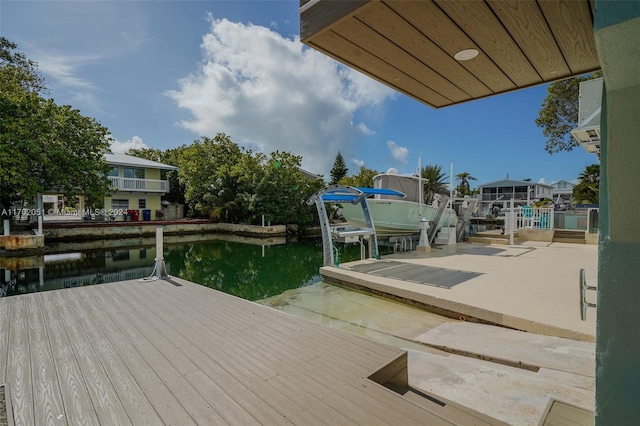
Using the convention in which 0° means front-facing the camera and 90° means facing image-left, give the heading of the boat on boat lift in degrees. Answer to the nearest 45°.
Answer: approximately 90°

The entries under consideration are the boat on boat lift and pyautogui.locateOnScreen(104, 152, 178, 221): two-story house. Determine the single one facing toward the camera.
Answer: the two-story house

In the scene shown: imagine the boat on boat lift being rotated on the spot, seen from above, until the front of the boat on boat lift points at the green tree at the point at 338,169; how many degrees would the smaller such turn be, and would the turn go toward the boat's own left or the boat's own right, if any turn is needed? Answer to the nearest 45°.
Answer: approximately 90° to the boat's own right

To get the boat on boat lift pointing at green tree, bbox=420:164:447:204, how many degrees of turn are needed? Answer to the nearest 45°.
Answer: approximately 90° to its right

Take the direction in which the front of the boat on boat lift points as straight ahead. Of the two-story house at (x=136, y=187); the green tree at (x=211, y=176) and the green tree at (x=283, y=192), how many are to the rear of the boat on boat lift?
0

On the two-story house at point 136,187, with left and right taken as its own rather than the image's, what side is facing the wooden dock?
front

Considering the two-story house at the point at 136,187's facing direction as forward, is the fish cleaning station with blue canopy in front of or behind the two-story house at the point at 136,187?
in front

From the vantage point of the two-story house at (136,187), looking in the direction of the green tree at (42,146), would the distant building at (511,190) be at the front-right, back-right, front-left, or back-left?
back-left

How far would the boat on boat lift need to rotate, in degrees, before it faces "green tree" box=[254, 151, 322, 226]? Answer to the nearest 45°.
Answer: approximately 45° to its right

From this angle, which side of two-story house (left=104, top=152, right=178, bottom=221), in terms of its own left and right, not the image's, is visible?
front

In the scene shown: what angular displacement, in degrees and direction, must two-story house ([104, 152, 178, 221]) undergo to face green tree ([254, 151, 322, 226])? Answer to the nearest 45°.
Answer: approximately 45° to its left

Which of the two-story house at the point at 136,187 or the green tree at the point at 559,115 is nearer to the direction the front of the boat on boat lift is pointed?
the two-story house

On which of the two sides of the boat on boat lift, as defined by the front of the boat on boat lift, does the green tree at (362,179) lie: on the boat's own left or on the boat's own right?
on the boat's own right

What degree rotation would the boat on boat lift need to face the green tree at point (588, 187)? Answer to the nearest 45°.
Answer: approximately 135° to its right

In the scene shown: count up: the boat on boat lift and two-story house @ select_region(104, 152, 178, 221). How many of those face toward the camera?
1

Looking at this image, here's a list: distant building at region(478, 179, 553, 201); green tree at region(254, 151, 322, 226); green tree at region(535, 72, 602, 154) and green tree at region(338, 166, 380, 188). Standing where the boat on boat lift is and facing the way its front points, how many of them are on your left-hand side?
0
